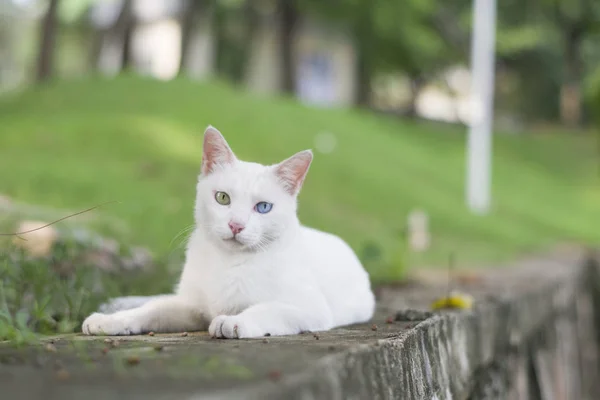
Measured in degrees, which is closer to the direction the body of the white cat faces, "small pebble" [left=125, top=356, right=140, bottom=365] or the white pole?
the small pebble

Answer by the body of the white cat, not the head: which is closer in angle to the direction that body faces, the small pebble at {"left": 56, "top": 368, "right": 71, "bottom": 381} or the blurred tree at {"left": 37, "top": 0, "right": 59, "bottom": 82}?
the small pebble

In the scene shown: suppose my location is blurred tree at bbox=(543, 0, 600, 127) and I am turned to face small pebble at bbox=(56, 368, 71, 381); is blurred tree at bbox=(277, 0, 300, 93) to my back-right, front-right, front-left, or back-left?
front-right

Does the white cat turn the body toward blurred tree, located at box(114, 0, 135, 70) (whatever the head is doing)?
no

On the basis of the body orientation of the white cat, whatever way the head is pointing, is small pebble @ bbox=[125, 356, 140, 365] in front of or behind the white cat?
in front

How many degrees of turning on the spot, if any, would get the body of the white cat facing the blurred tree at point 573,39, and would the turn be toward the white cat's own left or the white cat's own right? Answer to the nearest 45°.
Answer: approximately 180°

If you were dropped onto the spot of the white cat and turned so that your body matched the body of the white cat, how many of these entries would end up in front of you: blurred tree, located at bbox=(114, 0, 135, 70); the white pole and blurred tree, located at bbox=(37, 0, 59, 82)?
0

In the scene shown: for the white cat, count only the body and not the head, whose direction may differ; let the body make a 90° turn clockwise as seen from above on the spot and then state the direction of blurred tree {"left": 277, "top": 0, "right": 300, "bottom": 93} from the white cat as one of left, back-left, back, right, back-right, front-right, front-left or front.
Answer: front-right

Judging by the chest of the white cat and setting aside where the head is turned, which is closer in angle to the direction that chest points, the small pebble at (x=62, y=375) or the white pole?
the small pebble

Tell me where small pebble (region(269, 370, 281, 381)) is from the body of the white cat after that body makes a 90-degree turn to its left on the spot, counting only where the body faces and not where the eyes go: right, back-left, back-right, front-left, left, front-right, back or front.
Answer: front-right

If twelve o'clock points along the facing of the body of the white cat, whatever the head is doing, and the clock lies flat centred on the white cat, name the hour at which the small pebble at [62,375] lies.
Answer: The small pebble is roughly at 11 o'clock from the white cat.

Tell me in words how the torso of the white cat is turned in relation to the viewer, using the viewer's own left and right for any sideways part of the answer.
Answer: facing the viewer and to the left of the viewer

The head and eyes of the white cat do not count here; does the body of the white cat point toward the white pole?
no
